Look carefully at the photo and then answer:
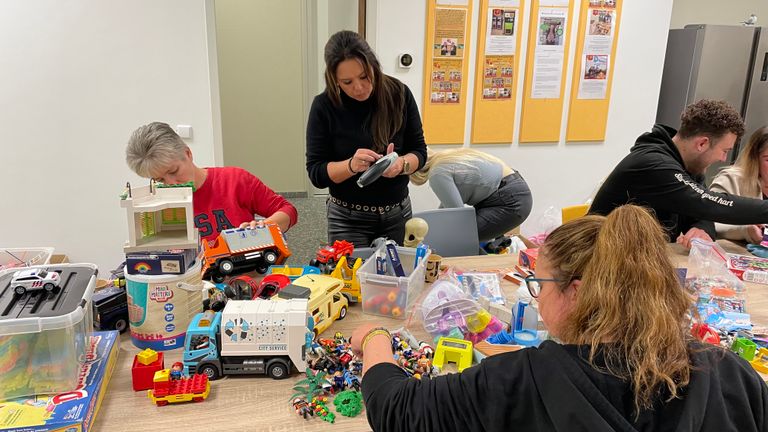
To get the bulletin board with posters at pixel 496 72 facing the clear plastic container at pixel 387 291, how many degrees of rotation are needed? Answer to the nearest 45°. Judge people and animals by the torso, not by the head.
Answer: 0° — it already faces it

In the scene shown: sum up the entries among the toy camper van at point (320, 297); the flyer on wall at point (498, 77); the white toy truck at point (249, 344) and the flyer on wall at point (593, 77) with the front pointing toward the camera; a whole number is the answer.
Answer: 2

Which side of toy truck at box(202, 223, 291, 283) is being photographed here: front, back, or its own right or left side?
left

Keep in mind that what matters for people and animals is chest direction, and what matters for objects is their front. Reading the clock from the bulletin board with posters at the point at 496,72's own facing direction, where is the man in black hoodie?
The man in black hoodie is roughly at 11 o'clock from the bulletin board with posters.

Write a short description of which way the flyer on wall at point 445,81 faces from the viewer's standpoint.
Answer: facing the viewer

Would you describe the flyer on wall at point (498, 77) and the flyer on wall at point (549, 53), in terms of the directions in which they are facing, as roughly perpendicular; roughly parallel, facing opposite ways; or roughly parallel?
roughly parallel

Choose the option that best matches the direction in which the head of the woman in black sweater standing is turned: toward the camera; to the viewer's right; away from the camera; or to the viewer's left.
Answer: toward the camera

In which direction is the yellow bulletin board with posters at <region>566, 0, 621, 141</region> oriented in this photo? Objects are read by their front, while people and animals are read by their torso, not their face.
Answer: toward the camera

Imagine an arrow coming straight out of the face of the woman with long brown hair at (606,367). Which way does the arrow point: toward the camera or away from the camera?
away from the camera

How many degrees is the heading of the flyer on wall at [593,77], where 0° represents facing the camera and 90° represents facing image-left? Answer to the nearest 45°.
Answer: approximately 0°

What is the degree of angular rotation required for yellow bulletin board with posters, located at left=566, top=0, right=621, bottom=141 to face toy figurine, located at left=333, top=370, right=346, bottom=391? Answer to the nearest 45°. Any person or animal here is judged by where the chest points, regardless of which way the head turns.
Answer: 0° — it already faces it

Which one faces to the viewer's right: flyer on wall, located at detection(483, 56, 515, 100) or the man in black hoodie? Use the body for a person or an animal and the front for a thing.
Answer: the man in black hoodie

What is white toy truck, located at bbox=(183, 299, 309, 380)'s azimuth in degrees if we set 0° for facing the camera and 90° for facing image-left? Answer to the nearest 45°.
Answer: approximately 90°

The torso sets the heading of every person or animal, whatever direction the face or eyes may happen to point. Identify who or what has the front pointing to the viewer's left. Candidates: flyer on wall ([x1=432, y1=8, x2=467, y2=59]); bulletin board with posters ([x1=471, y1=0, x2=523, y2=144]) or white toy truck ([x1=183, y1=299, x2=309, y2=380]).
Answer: the white toy truck

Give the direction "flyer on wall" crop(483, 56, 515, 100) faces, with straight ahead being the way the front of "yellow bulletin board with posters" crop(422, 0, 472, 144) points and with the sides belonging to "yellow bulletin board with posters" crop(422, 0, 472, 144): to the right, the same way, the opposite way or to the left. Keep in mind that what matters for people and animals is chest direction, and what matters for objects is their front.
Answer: the same way

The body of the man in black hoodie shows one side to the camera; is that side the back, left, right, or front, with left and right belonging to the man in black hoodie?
right

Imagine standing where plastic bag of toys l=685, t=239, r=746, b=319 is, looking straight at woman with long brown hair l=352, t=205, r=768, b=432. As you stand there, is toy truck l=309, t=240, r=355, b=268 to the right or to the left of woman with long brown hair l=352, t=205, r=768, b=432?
right

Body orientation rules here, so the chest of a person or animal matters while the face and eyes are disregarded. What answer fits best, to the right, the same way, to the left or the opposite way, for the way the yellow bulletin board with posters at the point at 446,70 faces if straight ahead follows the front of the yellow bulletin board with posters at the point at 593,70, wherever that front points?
the same way
